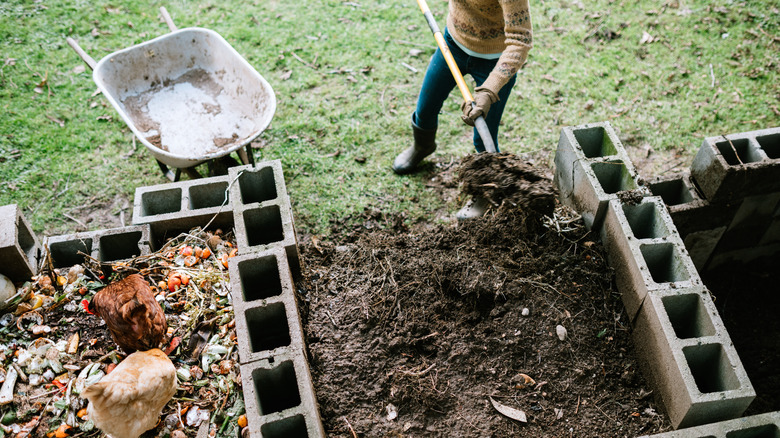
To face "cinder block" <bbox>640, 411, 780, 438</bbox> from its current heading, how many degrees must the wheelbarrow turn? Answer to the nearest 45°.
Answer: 0° — it already faces it

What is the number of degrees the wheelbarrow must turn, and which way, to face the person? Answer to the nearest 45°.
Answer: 0° — it already faces them

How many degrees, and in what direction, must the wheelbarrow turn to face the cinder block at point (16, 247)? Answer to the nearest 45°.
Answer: approximately 90° to its right

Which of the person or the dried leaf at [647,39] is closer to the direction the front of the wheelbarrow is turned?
the person

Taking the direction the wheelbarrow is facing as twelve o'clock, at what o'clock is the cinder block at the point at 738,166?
The cinder block is roughly at 12 o'clock from the wheelbarrow.

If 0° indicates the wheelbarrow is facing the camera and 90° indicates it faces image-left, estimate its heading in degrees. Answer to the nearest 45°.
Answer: approximately 315°

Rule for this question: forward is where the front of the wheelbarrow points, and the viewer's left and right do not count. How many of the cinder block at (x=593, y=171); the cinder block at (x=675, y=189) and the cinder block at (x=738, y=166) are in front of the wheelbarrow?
3

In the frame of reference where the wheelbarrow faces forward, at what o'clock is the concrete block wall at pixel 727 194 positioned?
The concrete block wall is roughly at 12 o'clock from the wheelbarrow.

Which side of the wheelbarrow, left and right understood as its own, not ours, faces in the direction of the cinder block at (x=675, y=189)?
front

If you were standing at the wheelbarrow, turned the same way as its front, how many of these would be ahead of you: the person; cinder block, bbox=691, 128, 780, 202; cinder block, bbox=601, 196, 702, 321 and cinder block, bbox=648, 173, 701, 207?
4

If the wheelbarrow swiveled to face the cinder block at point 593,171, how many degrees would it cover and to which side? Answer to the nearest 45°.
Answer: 0° — it already faces it

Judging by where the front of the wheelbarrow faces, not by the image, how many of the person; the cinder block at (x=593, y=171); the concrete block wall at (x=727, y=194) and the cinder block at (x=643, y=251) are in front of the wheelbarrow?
4

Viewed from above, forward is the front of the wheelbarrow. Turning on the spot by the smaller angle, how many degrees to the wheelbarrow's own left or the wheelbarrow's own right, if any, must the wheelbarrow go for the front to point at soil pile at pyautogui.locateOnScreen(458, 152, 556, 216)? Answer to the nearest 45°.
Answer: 0° — it already faces it

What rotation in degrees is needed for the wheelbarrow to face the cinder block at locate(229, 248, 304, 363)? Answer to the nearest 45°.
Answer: approximately 45° to its right

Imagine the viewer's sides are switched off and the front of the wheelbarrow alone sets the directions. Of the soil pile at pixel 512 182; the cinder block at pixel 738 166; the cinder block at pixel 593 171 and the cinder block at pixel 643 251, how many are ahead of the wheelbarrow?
4

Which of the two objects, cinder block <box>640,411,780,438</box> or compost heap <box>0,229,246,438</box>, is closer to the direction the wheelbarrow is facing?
the cinder block
